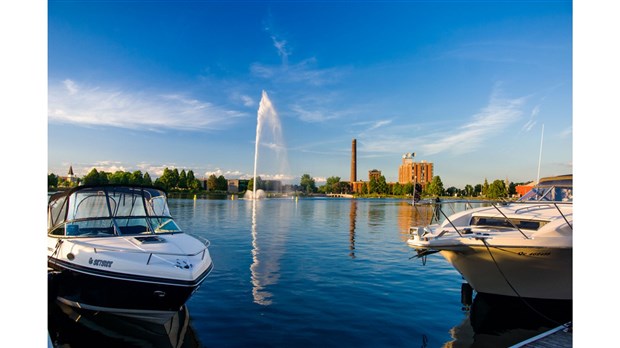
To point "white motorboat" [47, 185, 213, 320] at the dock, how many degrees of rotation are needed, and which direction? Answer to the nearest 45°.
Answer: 0° — it already faces it

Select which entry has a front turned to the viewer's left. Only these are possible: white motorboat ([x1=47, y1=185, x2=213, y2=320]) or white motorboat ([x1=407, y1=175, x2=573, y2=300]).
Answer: white motorboat ([x1=407, y1=175, x2=573, y2=300])

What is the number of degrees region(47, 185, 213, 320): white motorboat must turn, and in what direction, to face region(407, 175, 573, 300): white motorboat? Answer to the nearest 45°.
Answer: approximately 45° to its left

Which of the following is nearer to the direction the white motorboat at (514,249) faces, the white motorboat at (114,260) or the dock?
the white motorboat

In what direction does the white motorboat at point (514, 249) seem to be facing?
to the viewer's left

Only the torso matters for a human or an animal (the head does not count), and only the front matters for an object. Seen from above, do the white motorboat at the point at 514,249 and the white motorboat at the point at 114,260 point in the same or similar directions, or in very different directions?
very different directions

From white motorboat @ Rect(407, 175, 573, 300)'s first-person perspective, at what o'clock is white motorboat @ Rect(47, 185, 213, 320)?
white motorboat @ Rect(47, 185, 213, 320) is roughly at 11 o'clock from white motorboat @ Rect(407, 175, 573, 300).

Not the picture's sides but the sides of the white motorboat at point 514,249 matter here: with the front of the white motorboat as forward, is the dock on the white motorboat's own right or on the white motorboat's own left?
on the white motorboat's own left

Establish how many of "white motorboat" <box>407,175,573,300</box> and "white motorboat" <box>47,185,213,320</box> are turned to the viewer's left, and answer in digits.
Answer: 1

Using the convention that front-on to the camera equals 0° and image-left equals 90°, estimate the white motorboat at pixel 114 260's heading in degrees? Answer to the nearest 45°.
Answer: approximately 315°
